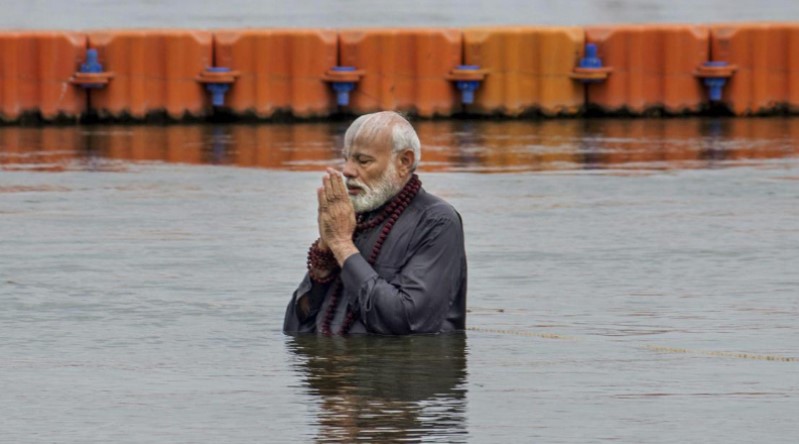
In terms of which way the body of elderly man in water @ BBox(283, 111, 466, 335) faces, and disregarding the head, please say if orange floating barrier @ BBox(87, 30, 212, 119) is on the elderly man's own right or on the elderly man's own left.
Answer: on the elderly man's own right

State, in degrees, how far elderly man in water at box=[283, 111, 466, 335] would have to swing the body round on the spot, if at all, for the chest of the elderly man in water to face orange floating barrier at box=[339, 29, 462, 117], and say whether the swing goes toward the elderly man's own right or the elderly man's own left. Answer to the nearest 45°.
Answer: approximately 135° to the elderly man's own right

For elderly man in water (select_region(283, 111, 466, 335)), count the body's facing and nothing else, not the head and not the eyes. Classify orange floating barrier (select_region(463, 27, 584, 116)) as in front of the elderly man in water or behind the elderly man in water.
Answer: behind

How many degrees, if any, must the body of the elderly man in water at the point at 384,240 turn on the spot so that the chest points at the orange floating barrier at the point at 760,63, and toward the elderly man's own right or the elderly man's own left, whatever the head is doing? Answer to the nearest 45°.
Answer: approximately 135° to the elderly man's own right

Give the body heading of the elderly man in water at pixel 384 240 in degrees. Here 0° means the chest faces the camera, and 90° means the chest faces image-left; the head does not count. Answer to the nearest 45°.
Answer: approximately 45°

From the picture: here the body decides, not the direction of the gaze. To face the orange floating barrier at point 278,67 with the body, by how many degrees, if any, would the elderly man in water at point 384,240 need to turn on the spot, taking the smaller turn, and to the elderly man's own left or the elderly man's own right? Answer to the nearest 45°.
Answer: approximately 135° to the elderly man's own right

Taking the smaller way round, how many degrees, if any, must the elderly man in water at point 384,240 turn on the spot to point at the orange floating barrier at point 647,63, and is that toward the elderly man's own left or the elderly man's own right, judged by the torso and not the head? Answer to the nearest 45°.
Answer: approximately 135° to the elderly man's own right
